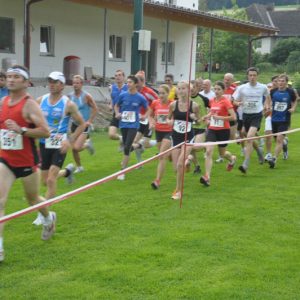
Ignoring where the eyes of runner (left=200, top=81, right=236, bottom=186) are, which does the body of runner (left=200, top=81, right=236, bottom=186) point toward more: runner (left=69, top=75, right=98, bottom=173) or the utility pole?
the runner

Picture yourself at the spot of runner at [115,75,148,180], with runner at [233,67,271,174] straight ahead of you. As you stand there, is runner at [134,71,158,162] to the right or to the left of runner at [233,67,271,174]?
left

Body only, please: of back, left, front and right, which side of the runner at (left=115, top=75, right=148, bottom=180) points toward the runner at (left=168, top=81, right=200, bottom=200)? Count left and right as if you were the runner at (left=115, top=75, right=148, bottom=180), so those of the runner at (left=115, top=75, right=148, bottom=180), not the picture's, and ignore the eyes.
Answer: left

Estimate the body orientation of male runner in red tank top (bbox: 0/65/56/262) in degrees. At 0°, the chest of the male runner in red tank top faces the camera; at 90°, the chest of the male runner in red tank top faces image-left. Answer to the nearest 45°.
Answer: approximately 45°

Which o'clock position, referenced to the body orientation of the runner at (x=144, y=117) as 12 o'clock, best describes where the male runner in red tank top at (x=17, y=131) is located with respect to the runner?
The male runner in red tank top is roughly at 11 o'clock from the runner.

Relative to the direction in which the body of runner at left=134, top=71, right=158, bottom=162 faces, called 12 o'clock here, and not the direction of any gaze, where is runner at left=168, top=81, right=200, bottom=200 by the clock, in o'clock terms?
runner at left=168, top=81, right=200, bottom=200 is roughly at 10 o'clock from runner at left=134, top=71, right=158, bottom=162.

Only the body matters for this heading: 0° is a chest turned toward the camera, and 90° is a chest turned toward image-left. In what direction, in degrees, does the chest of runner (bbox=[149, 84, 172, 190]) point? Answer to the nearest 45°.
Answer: approximately 45°

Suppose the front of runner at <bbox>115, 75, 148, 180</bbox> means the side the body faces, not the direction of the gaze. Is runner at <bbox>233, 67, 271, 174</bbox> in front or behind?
behind

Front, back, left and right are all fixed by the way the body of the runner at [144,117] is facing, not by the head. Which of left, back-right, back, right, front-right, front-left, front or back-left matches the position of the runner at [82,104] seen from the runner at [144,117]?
front

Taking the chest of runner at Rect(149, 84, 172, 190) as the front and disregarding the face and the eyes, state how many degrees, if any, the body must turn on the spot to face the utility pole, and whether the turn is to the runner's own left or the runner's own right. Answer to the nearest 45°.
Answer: approximately 135° to the runner's own right

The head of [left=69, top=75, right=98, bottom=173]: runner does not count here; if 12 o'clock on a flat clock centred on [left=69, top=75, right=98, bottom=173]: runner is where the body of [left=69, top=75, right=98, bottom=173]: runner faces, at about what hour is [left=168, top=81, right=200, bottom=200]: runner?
[left=168, top=81, right=200, bottom=200]: runner is roughly at 9 o'clock from [left=69, top=75, right=98, bottom=173]: runner.

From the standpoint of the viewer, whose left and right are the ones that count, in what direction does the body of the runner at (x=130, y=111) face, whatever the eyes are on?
facing the viewer and to the left of the viewer
